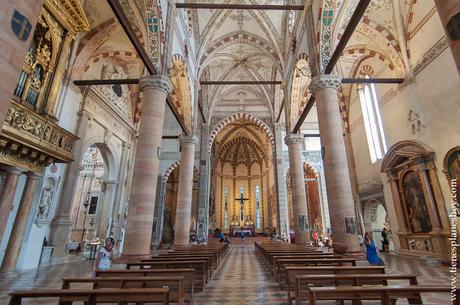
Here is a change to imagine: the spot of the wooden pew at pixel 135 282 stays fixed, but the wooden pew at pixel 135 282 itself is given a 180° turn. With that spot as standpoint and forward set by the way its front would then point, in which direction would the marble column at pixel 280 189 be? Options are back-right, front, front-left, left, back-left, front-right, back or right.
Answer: back-left

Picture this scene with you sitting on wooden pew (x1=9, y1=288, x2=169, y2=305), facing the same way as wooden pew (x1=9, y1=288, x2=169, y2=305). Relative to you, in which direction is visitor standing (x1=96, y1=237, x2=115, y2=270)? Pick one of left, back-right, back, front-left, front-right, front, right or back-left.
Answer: front

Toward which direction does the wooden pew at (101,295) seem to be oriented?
away from the camera

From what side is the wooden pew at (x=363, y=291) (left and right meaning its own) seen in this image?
back

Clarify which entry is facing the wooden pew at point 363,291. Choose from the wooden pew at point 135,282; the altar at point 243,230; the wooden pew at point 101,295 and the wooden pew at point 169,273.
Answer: the altar

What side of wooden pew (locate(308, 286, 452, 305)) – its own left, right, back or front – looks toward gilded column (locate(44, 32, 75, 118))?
left

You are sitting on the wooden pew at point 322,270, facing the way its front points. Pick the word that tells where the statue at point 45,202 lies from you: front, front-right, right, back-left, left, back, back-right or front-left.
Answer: left

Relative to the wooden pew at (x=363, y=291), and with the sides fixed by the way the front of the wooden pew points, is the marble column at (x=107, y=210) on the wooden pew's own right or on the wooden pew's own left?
on the wooden pew's own left

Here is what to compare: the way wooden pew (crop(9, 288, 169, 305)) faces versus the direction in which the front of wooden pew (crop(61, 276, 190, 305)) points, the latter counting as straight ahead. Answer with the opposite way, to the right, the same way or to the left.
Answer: the same way

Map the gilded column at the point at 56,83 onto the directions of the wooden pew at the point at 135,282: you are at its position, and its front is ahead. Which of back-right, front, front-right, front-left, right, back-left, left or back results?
front-left

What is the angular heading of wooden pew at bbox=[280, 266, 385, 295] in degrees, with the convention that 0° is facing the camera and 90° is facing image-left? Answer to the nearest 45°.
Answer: approximately 180°

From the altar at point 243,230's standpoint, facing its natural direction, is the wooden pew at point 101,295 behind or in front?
in front

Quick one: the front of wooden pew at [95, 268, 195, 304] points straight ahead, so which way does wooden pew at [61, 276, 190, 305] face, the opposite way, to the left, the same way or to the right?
the same way

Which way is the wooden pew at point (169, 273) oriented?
away from the camera

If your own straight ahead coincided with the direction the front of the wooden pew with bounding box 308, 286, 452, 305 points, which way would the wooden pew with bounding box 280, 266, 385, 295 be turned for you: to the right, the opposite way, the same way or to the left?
the same way

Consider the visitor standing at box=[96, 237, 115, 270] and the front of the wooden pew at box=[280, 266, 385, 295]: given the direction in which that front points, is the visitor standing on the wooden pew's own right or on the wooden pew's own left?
on the wooden pew's own left

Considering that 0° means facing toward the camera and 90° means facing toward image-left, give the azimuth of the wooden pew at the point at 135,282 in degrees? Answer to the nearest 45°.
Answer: approximately 180°

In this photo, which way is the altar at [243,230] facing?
toward the camera

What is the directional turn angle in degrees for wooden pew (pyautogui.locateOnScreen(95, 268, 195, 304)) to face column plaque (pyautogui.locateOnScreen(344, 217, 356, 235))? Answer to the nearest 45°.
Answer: approximately 90° to its right

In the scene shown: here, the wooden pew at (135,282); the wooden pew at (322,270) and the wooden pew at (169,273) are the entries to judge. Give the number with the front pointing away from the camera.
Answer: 3

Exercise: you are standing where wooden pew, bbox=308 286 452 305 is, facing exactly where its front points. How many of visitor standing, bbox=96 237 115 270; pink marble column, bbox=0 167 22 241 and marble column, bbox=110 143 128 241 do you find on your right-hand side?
0
